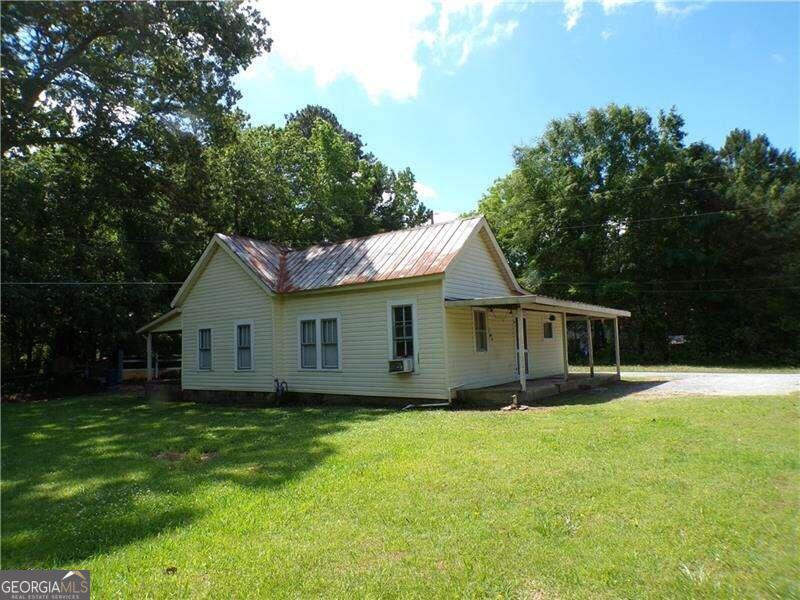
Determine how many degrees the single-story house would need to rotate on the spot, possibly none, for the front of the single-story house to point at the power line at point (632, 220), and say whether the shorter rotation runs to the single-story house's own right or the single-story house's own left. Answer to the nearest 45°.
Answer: approximately 90° to the single-story house's own left

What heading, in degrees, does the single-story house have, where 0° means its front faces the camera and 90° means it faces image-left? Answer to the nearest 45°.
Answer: approximately 315°

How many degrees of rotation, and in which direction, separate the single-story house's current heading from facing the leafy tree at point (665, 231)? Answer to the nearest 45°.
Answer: approximately 90° to its left

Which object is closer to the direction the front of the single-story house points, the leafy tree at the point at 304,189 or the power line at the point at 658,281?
the power line

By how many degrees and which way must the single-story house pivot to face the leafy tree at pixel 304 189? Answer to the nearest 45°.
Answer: approximately 135° to its left

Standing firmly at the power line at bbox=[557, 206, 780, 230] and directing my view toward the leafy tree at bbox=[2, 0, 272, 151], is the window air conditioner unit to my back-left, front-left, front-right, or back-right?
front-left
